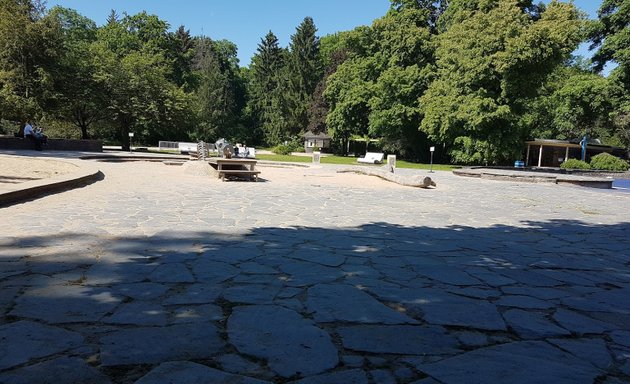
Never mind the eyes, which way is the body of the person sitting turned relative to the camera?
to the viewer's right

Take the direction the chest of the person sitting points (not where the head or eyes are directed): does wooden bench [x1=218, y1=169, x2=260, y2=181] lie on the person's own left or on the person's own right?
on the person's own right

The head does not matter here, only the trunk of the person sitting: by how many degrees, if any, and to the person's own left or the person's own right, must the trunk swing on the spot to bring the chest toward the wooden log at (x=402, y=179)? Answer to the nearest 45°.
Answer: approximately 45° to the person's own right

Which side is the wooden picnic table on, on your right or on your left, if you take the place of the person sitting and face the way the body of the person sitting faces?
on your right

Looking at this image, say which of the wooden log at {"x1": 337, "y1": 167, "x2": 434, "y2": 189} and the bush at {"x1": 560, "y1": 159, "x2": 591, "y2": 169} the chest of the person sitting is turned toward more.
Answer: the bush

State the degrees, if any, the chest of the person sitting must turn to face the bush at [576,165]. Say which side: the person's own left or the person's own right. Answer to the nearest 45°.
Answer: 0° — they already face it

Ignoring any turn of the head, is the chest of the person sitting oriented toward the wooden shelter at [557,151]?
yes

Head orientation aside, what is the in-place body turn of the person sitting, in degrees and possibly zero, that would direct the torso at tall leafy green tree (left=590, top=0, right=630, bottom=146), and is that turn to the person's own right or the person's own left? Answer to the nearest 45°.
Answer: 0° — they already face it
